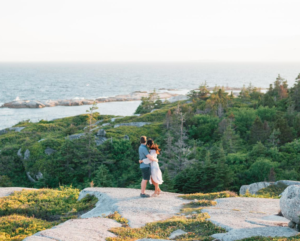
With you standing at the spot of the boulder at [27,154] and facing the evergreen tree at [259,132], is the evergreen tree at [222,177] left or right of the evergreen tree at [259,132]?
right

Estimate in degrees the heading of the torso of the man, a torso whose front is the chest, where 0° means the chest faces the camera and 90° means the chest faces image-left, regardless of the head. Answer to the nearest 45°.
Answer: approximately 270°

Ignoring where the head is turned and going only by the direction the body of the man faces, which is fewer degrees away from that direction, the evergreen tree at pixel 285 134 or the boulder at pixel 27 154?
the evergreen tree

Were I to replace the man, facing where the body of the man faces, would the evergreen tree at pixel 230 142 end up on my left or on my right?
on my left

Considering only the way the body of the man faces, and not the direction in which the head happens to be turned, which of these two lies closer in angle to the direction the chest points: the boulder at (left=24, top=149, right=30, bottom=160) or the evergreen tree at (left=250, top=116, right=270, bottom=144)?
the evergreen tree
